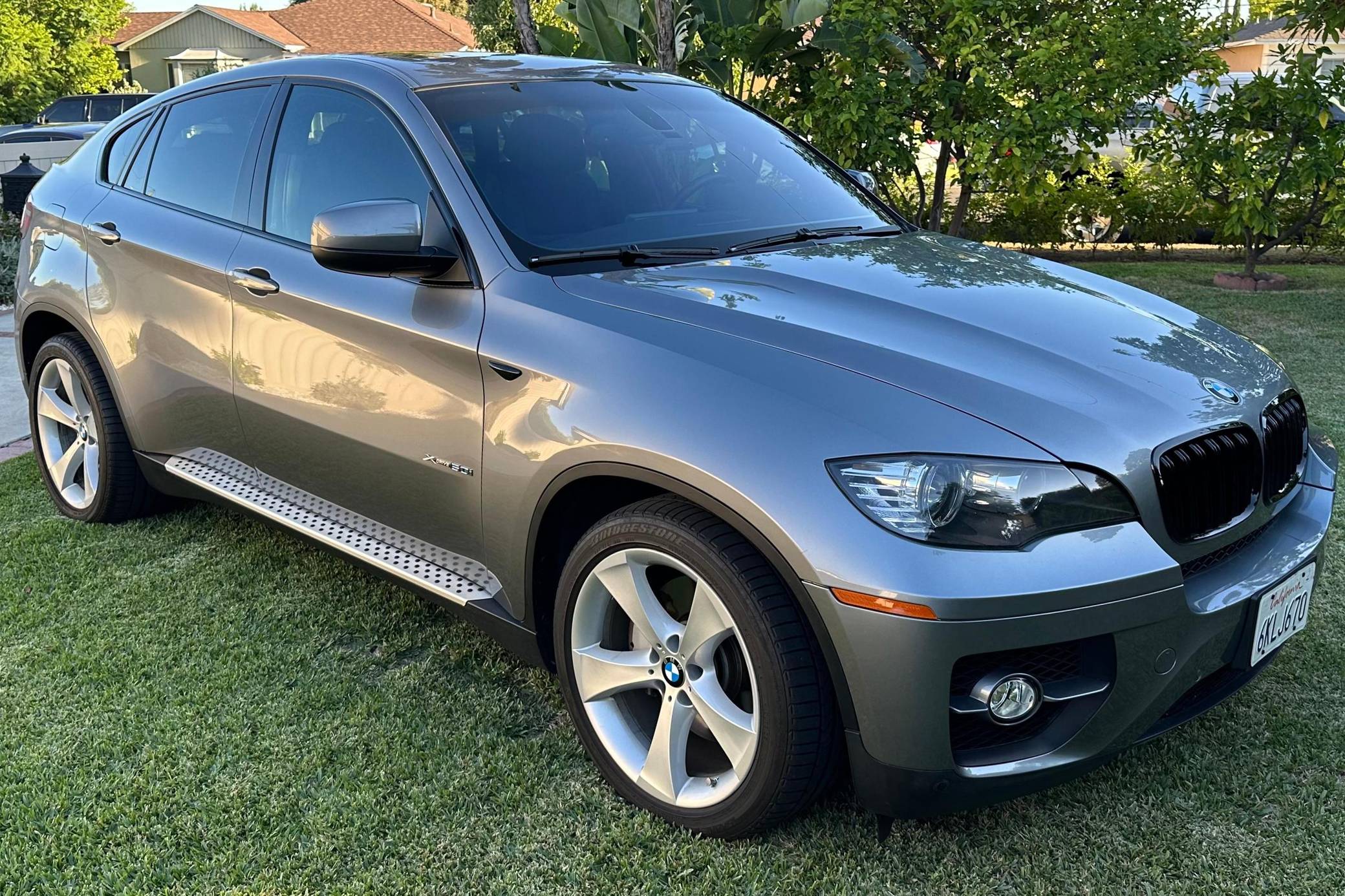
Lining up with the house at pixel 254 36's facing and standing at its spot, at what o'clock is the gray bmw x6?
The gray bmw x6 is roughly at 12 o'clock from the house.

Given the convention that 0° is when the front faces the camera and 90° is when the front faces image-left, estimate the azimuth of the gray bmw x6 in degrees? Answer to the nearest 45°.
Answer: approximately 315°

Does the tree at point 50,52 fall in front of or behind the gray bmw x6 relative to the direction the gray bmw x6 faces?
behind

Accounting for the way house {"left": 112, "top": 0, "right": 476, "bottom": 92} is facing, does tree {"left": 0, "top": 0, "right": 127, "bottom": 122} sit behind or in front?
in front

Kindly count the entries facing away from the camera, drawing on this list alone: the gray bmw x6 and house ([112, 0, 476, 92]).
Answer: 0

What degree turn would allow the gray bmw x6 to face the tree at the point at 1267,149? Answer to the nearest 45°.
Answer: approximately 90° to its left

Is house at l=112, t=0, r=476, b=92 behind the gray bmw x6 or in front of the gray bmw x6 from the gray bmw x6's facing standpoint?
behind

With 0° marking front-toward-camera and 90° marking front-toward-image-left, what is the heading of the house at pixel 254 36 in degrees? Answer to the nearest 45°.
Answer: approximately 0°
